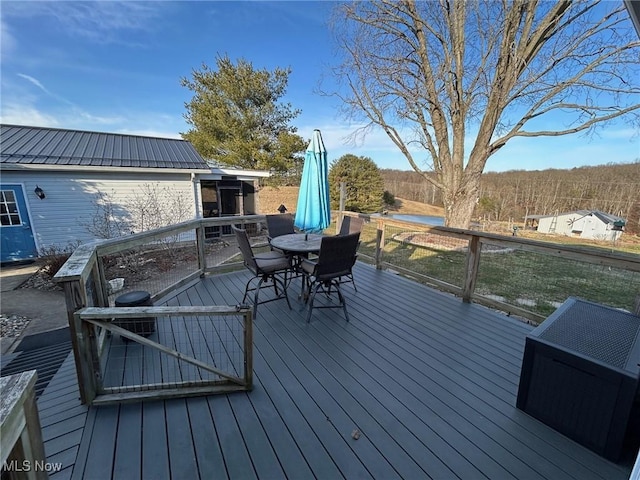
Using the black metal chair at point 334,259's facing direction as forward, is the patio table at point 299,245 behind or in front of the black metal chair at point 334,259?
in front

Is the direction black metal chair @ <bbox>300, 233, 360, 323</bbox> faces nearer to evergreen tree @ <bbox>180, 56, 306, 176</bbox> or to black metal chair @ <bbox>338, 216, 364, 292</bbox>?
the evergreen tree

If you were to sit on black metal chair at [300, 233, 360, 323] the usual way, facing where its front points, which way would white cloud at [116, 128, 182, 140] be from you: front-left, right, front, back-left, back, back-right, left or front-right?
front

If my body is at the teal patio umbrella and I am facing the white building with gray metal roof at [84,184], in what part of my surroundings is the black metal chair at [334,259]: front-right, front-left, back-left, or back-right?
back-left

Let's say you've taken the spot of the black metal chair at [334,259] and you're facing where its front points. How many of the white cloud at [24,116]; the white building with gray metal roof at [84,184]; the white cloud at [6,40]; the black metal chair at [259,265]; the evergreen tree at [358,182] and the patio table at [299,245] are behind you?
0

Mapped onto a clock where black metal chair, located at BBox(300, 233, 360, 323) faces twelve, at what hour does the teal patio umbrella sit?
The teal patio umbrella is roughly at 1 o'clock from the black metal chair.

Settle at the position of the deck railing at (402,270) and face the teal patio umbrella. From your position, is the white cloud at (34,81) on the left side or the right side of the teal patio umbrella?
right

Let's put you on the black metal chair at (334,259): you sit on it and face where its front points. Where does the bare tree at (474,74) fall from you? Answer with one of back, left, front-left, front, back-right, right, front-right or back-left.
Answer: right

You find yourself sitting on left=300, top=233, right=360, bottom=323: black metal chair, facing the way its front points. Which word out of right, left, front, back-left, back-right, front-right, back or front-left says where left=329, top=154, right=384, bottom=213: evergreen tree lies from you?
front-right

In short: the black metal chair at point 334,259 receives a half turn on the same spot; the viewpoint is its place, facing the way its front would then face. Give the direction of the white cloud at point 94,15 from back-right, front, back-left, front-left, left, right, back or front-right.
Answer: back

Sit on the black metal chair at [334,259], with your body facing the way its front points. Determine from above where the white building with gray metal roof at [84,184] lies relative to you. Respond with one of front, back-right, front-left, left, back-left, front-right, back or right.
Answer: front

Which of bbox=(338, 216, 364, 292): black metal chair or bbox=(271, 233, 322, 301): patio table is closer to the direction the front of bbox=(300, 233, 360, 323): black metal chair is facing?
the patio table

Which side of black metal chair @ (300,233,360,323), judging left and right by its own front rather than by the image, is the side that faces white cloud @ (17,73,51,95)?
front

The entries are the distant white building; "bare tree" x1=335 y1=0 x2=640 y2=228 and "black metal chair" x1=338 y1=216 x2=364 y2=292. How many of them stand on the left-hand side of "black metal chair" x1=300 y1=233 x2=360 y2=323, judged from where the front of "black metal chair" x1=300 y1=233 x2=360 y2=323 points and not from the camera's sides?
0

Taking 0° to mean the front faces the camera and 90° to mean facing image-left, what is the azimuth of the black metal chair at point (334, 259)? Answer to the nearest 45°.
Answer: approximately 135°

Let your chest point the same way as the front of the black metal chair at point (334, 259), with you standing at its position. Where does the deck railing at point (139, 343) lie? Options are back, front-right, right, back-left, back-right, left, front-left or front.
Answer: left

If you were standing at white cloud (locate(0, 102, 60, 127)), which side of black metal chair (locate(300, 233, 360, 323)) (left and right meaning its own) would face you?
front

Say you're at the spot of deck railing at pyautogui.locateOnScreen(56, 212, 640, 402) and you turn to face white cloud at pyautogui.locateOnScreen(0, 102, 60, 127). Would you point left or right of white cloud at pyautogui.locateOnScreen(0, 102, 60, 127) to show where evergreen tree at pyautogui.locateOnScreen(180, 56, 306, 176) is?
right
